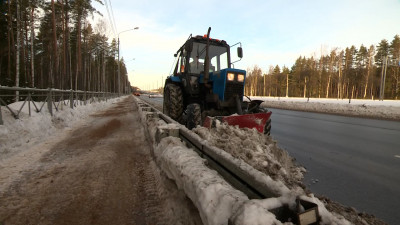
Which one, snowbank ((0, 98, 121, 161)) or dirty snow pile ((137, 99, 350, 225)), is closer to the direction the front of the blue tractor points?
the dirty snow pile

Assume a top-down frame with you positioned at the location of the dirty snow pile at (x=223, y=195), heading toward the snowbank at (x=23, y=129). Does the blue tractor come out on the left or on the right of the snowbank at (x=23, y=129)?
right

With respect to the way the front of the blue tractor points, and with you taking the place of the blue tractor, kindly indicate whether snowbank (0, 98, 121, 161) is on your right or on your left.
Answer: on your right

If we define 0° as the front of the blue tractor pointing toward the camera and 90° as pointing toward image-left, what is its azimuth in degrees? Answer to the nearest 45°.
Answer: approximately 315°

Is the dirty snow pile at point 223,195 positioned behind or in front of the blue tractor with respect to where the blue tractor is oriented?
in front

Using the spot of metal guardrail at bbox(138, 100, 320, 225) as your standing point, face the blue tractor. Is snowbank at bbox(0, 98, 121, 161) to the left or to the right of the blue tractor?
left

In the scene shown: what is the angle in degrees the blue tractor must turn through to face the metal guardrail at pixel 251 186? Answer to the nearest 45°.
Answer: approximately 45° to its right
